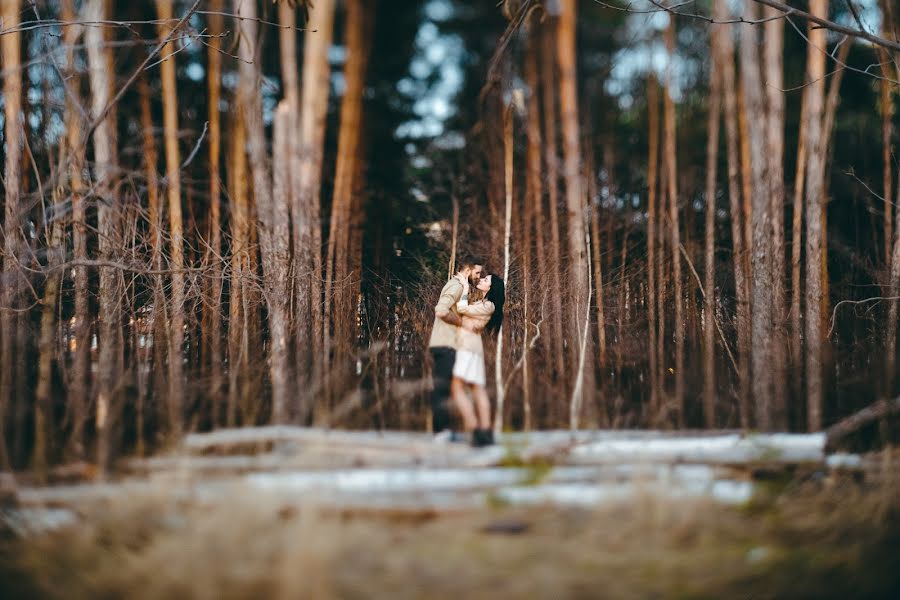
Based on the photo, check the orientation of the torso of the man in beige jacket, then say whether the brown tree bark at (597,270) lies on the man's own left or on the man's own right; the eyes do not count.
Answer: on the man's own left

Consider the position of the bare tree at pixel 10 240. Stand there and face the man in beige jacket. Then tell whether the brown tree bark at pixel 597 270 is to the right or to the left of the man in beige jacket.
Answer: left

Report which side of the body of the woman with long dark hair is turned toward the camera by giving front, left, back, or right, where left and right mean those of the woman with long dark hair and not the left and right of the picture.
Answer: left

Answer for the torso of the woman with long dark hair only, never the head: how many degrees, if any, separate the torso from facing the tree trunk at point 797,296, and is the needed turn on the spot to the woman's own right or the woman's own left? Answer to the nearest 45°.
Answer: approximately 135° to the woman's own right

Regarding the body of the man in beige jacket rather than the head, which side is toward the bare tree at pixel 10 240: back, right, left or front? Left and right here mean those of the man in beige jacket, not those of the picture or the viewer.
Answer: back

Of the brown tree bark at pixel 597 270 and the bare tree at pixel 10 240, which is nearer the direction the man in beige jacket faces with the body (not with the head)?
the brown tree bark

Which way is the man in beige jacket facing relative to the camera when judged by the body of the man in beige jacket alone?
to the viewer's right

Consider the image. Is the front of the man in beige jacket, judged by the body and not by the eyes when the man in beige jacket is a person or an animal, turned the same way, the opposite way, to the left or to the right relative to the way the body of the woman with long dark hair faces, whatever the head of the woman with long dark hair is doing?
the opposite way
